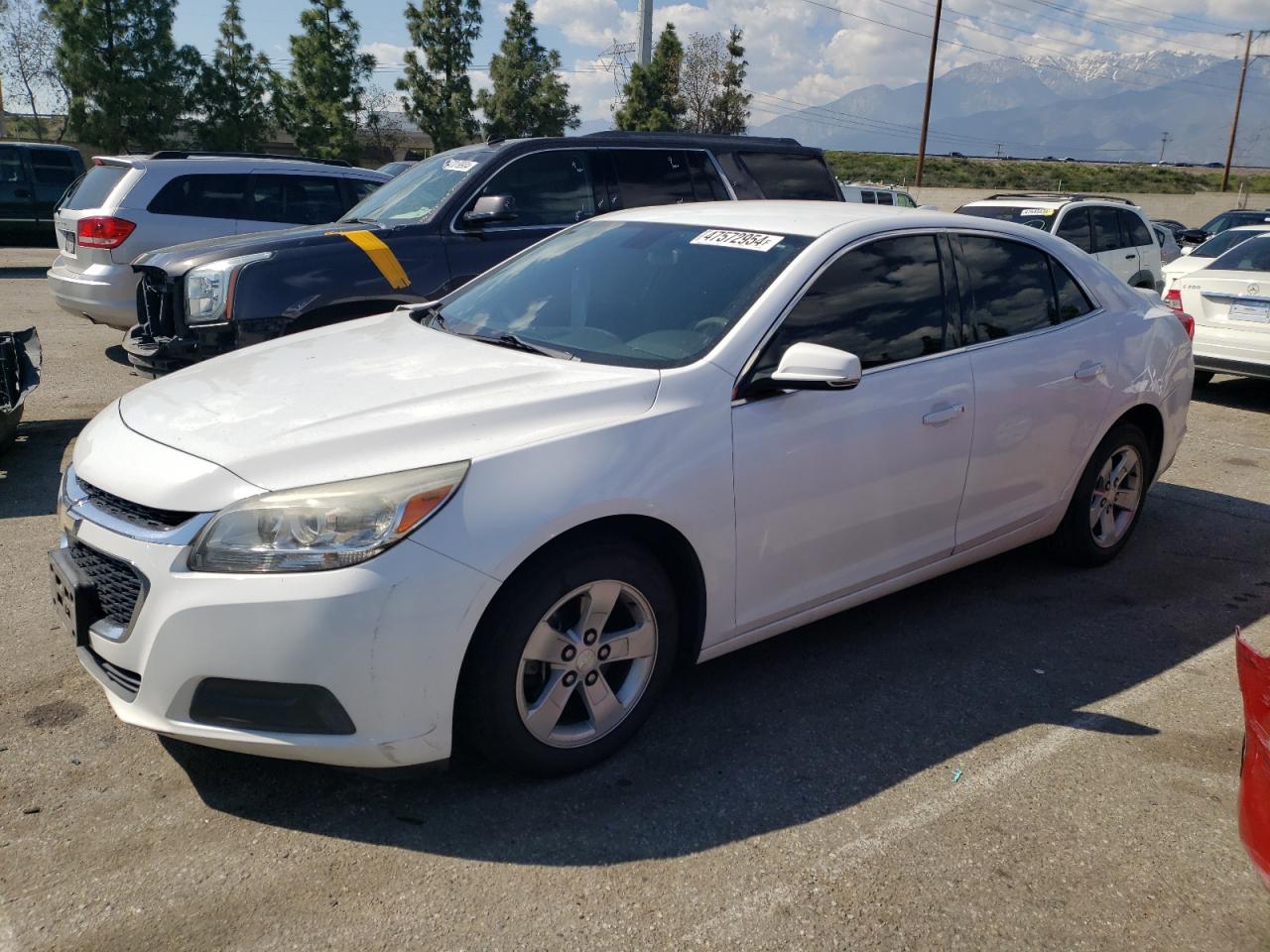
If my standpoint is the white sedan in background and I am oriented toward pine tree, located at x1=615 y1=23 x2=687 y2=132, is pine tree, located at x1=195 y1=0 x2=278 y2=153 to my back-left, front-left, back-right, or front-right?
front-left

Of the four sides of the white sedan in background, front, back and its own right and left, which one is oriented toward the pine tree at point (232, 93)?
left

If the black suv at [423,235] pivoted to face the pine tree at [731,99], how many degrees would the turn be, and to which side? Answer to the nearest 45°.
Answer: approximately 135° to its right

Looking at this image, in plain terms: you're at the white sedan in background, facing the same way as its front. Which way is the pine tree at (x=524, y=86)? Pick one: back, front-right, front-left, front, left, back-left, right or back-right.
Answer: left

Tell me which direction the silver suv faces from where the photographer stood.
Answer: facing away from the viewer and to the right of the viewer

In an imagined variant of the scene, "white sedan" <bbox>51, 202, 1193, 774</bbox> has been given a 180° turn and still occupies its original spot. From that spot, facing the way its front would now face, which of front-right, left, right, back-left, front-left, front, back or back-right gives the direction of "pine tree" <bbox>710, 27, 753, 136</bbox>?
front-left

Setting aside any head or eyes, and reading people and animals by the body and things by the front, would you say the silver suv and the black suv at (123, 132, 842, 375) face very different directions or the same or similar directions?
very different directions

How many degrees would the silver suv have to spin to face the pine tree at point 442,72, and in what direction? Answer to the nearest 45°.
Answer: approximately 45° to its left

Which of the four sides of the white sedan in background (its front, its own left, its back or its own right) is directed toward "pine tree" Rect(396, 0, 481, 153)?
left

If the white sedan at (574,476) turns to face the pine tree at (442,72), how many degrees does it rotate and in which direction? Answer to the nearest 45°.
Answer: approximately 135° to its right

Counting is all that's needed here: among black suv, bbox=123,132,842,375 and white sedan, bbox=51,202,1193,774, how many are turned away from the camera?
0

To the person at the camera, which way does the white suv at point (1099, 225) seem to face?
facing the viewer and to the left of the viewer

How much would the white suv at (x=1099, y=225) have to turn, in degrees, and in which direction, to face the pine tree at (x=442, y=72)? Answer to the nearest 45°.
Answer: approximately 90° to its right

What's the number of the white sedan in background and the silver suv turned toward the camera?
0
